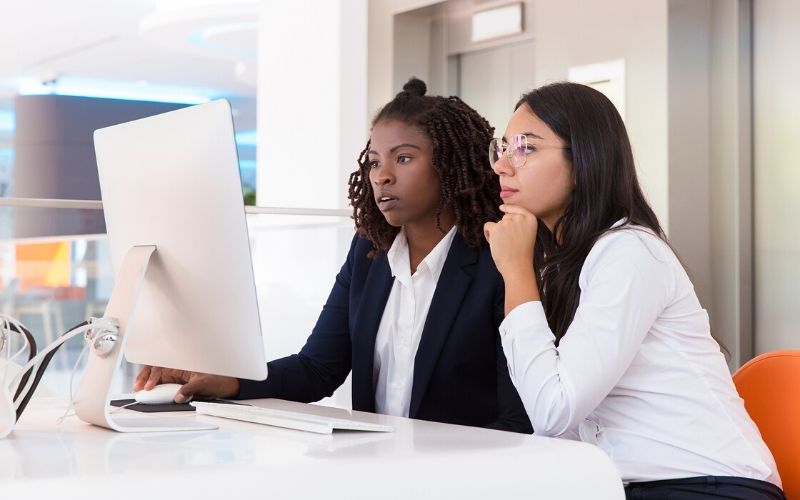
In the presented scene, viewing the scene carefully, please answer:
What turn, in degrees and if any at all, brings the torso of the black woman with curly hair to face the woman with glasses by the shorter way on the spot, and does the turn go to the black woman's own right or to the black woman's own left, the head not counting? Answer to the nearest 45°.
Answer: approximately 90° to the black woman's own left

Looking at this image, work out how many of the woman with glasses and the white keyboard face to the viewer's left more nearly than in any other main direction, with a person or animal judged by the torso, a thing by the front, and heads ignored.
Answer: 1

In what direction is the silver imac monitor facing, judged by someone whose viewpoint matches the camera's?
facing away from the viewer and to the right of the viewer

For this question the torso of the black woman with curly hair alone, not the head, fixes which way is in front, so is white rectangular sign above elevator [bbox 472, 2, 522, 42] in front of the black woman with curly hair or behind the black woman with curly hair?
behind

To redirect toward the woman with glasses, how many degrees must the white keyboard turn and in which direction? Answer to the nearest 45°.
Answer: approximately 45° to its right

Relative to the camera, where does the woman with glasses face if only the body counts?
to the viewer's left

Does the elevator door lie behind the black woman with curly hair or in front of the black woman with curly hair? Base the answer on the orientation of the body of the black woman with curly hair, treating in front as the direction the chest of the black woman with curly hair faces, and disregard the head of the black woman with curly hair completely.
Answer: behind

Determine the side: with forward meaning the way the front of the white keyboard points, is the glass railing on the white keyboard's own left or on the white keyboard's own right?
on the white keyboard's own left

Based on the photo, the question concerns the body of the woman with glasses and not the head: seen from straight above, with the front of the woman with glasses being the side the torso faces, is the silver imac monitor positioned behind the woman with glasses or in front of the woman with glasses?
in front

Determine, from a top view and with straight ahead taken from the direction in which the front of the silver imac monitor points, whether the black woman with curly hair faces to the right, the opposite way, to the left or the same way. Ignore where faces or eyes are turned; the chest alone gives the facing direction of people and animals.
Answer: the opposite way

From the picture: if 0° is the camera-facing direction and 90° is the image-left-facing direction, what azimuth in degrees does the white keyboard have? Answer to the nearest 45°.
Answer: approximately 225°

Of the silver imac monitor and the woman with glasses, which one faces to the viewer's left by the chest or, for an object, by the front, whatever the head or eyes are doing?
the woman with glasses

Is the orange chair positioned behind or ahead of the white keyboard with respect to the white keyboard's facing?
ahead

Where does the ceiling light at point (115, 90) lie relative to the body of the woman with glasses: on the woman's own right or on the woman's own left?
on the woman's own right
